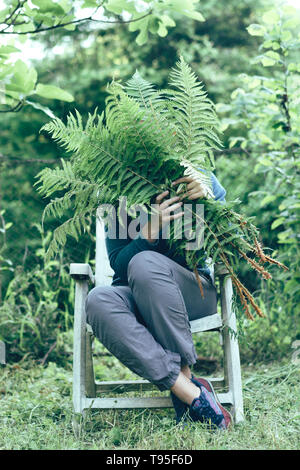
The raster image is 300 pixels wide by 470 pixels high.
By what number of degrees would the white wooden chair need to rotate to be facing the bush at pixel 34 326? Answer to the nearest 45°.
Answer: approximately 135° to its right

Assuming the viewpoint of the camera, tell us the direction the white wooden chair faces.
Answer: facing the viewer
